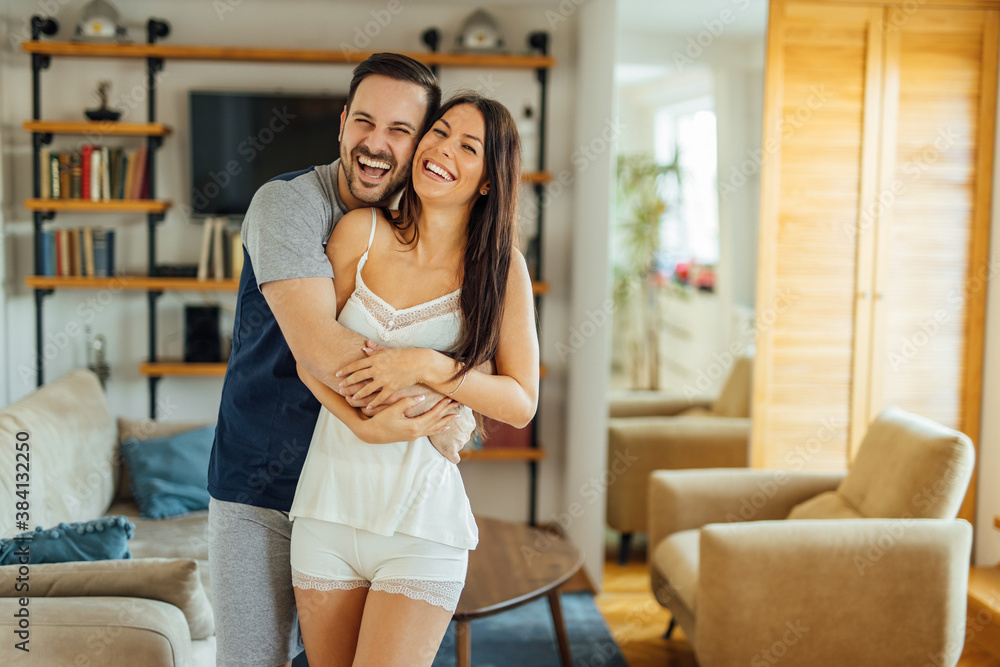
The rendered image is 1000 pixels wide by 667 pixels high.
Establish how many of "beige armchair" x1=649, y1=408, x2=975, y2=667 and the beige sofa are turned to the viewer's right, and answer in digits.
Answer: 1

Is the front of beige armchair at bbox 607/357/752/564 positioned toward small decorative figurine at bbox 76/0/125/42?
yes

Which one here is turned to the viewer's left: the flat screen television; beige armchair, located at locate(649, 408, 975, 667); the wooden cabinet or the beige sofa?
the beige armchair

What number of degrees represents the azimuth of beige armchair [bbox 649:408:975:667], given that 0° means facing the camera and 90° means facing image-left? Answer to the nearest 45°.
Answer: approximately 90°

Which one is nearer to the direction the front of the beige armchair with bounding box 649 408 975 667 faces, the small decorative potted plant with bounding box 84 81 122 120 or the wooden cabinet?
the small decorative potted plant

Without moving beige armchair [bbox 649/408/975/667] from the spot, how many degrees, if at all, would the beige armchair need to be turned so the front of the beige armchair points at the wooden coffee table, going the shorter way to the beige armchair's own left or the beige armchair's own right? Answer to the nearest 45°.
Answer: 0° — it already faces it

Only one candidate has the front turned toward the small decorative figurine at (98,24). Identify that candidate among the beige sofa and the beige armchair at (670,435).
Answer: the beige armchair

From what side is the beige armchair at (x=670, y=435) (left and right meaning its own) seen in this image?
left

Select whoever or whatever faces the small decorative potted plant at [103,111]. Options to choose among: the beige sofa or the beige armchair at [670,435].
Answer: the beige armchair

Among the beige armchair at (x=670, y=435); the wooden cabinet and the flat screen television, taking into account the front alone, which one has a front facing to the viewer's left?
the beige armchair

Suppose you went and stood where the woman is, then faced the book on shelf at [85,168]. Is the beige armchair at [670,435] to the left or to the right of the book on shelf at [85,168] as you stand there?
right

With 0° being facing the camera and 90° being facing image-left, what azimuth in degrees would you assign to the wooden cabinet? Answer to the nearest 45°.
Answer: approximately 0°

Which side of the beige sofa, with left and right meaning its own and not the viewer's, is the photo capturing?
right
